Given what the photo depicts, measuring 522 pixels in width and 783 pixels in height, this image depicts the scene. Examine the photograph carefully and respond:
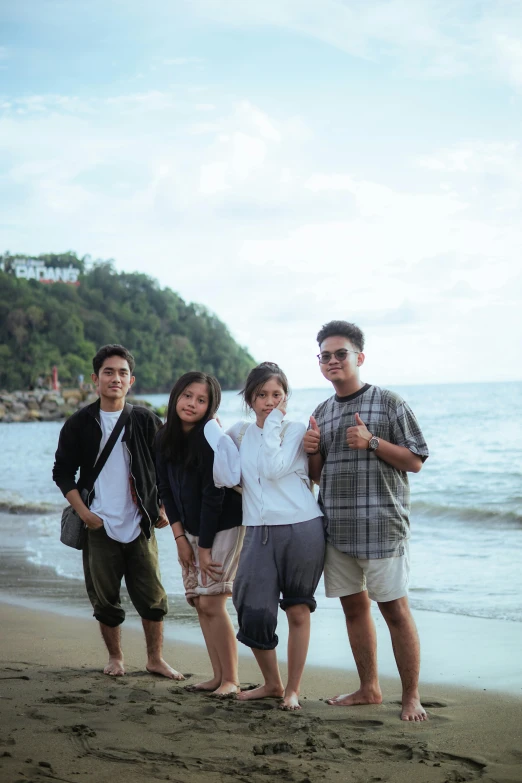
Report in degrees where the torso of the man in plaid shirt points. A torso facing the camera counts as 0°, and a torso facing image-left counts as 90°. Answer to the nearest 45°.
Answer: approximately 45°

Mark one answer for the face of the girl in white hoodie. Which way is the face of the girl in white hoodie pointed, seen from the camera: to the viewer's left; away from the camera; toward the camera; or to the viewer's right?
toward the camera

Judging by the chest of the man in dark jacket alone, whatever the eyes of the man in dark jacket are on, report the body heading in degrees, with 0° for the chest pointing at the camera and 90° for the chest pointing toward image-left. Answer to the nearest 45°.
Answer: approximately 0°

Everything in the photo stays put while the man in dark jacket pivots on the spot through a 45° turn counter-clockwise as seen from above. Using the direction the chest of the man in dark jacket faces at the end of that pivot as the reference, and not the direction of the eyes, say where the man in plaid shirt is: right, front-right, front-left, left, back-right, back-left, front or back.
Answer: front

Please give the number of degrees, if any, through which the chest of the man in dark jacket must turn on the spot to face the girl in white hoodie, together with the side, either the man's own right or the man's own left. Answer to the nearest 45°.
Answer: approximately 45° to the man's own left

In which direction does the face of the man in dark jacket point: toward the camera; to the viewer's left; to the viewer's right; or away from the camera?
toward the camera
